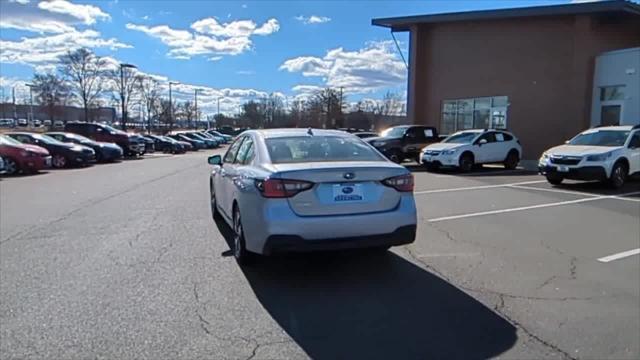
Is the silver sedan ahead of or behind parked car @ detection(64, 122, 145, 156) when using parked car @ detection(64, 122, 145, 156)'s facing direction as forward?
ahead

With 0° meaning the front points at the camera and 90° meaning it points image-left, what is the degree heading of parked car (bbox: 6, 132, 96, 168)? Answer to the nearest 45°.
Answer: approximately 315°

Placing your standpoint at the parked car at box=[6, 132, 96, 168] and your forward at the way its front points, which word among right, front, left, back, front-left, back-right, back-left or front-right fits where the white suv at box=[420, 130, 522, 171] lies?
front

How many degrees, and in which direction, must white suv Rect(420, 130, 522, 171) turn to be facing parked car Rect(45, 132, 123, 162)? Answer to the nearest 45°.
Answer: approximately 45° to its right

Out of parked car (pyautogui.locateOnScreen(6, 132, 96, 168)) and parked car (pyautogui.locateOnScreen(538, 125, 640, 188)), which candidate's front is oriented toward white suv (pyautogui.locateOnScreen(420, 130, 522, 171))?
parked car (pyautogui.locateOnScreen(6, 132, 96, 168))

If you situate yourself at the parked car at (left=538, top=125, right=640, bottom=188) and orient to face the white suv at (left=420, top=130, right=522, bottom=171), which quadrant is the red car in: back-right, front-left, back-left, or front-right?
front-left

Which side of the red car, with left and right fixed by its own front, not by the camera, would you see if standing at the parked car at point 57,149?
left

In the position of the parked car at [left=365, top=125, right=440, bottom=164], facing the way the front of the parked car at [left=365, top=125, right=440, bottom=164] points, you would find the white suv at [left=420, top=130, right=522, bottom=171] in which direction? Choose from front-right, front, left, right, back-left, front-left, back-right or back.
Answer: left

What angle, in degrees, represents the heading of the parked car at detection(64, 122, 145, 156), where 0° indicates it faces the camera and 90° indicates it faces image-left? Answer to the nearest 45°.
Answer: approximately 315°

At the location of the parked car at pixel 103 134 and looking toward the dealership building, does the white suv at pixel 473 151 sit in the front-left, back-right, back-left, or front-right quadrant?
front-right

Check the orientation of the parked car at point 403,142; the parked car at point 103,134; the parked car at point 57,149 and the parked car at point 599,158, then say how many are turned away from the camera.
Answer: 0

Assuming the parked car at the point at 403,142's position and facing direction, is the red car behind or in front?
in front

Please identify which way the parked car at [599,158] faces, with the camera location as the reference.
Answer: facing the viewer and to the left of the viewer

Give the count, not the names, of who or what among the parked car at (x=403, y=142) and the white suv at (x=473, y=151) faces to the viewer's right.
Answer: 0

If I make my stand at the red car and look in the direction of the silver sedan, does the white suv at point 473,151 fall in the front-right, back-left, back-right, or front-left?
front-left
